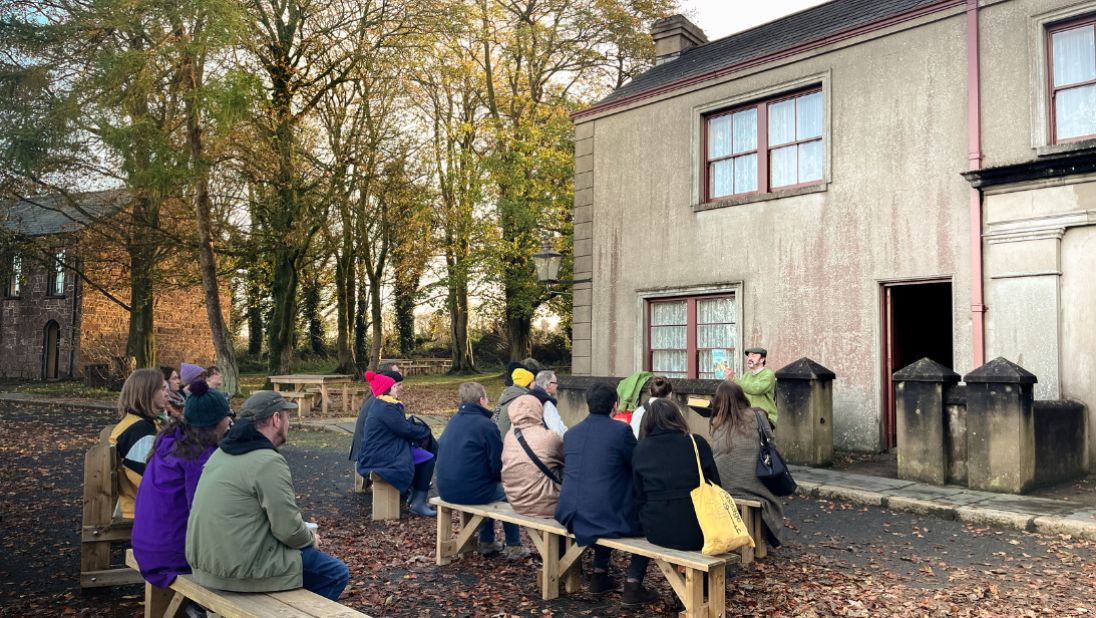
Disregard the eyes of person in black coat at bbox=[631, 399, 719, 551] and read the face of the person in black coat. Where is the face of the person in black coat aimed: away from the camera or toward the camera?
away from the camera

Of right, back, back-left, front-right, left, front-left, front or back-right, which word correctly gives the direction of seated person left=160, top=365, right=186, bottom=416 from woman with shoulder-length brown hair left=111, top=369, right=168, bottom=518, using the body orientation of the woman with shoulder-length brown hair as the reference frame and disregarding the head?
left

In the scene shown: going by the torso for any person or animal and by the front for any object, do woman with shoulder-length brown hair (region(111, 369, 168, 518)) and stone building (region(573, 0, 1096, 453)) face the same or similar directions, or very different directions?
very different directions

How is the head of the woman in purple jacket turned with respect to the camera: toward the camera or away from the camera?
away from the camera

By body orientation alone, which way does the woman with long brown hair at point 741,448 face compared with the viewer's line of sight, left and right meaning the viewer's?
facing away from the viewer and to the right of the viewer

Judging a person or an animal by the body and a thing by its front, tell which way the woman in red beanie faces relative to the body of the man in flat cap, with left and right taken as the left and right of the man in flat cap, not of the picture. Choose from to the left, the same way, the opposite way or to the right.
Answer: the opposite way

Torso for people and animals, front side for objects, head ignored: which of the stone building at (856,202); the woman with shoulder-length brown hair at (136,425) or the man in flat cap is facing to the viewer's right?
the woman with shoulder-length brown hair

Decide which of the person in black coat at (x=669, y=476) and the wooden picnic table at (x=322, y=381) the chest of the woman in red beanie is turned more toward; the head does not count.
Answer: the person in black coat

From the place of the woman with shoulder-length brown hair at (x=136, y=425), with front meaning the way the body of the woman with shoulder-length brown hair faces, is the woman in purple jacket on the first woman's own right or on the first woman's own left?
on the first woman's own right

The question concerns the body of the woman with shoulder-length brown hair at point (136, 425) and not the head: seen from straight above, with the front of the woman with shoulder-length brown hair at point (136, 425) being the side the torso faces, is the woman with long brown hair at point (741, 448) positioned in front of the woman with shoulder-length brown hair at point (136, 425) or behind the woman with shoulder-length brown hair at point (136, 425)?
in front

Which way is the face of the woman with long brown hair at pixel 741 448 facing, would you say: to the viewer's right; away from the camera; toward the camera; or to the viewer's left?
away from the camera

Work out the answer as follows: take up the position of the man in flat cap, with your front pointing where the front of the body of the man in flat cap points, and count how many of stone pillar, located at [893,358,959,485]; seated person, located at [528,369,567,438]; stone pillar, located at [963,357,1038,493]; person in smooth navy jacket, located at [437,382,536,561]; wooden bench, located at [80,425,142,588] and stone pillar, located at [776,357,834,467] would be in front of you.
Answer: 3

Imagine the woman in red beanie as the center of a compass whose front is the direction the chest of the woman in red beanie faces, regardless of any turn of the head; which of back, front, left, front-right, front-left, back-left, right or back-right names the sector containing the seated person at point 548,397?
front

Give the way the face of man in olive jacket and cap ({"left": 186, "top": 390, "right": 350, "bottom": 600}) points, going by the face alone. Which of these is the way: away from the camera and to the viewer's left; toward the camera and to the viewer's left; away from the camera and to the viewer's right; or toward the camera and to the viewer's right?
away from the camera and to the viewer's right

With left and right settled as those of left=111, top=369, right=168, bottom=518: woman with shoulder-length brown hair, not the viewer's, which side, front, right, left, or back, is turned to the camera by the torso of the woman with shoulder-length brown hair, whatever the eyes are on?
right

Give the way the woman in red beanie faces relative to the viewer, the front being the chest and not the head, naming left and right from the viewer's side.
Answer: facing to the right of the viewer

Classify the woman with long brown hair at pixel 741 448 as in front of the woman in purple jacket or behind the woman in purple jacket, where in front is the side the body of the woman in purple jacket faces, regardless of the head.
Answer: in front

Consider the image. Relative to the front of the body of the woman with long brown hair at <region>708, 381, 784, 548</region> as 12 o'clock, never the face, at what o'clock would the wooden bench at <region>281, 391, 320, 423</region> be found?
The wooden bench is roughly at 9 o'clock from the woman with long brown hair.
